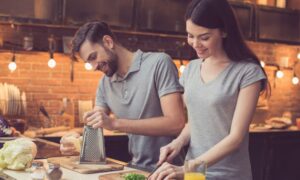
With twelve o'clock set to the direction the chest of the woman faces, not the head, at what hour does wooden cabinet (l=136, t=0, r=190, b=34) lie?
The wooden cabinet is roughly at 4 o'clock from the woman.

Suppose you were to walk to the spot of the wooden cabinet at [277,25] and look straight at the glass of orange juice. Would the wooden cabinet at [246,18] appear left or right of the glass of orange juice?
right

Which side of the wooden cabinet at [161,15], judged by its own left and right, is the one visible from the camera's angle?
front

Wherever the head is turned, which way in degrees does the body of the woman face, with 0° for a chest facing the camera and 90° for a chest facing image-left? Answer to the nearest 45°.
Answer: approximately 45°

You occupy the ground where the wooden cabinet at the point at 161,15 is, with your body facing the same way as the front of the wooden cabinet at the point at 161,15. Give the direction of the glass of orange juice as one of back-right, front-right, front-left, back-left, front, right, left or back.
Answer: front

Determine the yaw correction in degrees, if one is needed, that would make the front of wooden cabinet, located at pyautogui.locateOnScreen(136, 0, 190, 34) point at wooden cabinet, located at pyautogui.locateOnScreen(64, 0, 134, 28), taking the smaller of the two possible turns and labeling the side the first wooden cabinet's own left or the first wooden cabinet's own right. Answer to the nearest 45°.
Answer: approximately 45° to the first wooden cabinet's own right

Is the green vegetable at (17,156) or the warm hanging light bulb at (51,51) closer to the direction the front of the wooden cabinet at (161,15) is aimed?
the green vegetable

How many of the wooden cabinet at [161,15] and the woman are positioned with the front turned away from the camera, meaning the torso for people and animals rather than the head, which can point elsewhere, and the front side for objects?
0

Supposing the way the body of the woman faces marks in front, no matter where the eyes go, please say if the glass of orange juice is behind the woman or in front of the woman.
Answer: in front

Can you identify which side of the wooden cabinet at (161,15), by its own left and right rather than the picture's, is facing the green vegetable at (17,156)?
front
